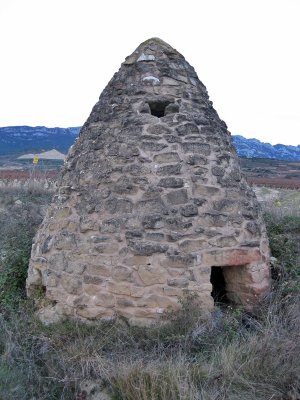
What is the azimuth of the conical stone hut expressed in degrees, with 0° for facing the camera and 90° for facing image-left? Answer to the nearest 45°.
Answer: approximately 315°
